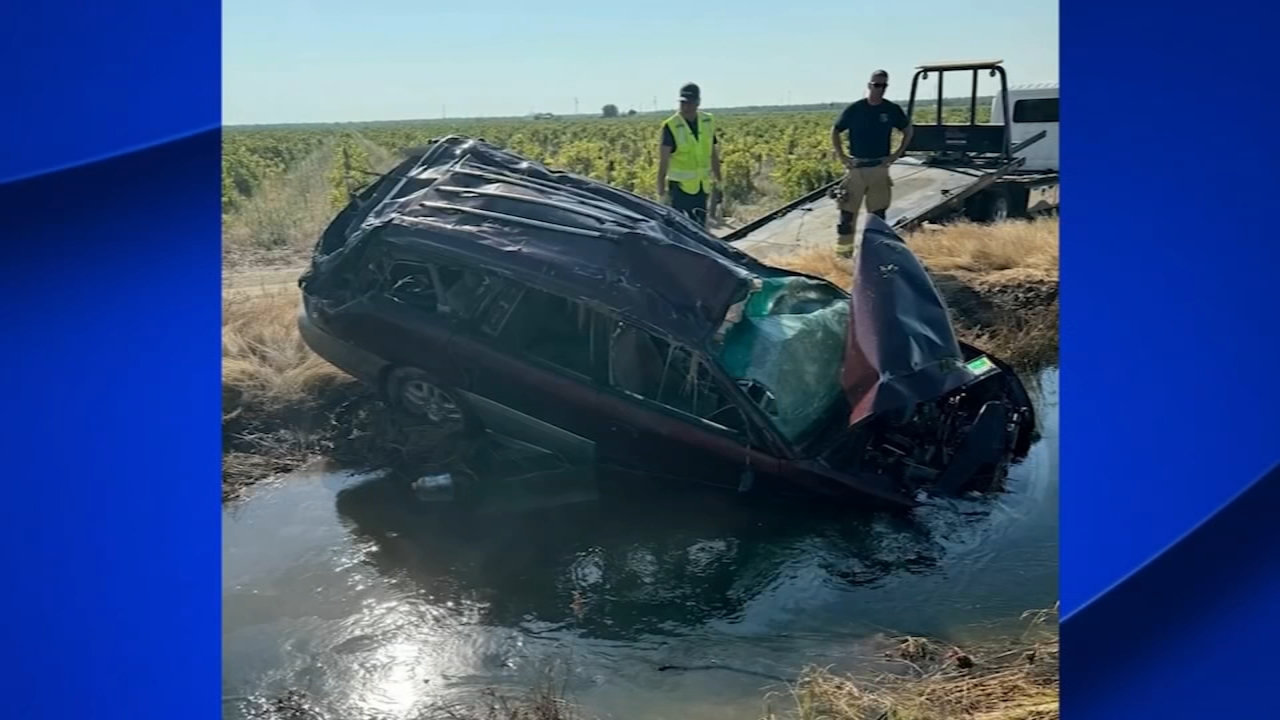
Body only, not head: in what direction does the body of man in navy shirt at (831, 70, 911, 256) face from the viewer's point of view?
toward the camera

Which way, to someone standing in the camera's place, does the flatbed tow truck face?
facing away from the viewer and to the right of the viewer
